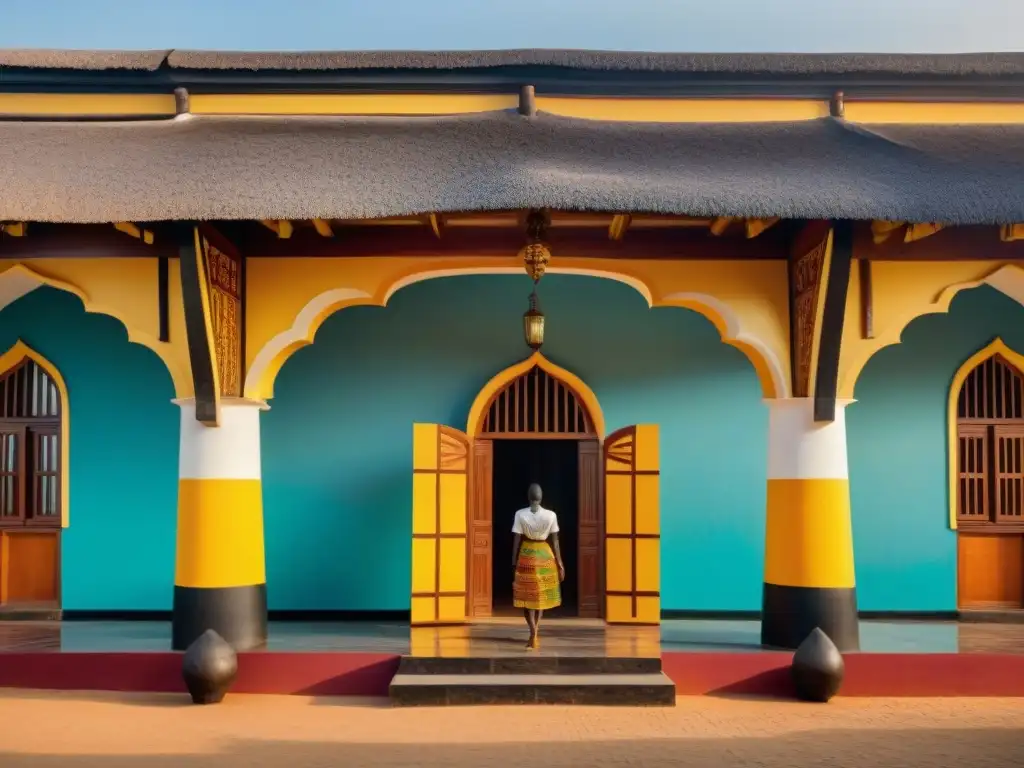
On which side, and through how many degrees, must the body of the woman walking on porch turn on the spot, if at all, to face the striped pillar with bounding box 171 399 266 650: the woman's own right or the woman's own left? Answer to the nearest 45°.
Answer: approximately 90° to the woman's own left

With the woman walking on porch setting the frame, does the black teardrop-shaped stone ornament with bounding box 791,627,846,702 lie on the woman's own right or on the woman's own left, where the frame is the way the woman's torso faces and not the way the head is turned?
on the woman's own right

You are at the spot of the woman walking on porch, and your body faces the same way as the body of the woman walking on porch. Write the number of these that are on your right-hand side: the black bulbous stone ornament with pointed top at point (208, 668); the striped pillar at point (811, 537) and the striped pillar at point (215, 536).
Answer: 1

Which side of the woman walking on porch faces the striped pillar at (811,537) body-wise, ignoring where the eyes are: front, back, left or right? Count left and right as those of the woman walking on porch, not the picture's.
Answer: right

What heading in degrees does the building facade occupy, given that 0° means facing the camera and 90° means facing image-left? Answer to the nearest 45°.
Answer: approximately 0°

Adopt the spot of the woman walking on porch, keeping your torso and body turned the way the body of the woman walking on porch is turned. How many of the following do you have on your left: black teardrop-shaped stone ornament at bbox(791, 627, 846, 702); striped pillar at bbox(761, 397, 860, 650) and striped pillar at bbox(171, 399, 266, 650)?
1

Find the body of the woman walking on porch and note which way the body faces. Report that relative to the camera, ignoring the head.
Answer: away from the camera
